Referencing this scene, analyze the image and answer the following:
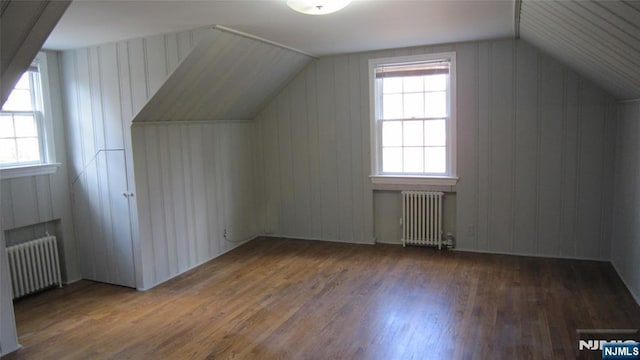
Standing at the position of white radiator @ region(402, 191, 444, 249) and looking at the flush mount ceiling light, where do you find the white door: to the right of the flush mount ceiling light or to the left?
right

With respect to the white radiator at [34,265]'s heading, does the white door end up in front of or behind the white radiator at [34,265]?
in front

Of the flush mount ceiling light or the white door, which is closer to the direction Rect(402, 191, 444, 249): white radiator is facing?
the flush mount ceiling light

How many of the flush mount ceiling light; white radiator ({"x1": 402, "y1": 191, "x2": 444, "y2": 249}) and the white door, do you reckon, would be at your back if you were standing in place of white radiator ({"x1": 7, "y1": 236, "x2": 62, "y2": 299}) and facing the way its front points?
0

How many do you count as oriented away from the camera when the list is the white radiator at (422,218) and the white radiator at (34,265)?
0

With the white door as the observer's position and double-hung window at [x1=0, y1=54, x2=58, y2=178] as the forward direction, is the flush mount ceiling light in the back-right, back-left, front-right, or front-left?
back-left

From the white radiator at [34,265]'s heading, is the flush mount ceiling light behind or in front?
in front

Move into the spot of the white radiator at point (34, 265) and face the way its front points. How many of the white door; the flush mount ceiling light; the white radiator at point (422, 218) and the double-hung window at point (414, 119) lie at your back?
0

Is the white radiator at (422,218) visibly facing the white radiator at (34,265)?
no

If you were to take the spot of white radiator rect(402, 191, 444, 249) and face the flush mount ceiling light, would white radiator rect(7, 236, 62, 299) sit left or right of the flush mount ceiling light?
right

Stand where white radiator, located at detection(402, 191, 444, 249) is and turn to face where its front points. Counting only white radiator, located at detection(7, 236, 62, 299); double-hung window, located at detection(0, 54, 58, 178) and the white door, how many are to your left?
0

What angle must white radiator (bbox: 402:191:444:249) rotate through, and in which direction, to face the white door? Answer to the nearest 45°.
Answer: approximately 45° to its right

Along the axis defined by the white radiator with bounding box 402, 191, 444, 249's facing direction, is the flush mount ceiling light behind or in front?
in front

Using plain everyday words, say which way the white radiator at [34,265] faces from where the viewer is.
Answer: facing the viewer and to the right of the viewer

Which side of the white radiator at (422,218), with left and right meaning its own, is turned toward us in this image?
front

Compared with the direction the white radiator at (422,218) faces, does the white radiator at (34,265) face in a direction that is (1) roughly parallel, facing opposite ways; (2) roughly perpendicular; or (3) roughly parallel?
roughly perpendicular
